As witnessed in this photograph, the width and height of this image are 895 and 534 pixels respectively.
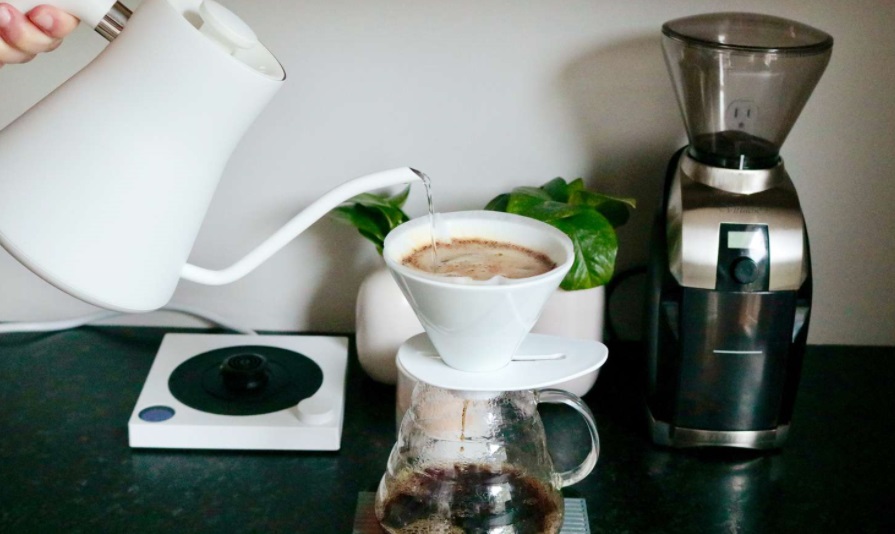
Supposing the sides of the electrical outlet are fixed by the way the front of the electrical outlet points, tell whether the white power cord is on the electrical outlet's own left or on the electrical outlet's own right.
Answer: on the electrical outlet's own right

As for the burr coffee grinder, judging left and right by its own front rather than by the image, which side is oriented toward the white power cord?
right

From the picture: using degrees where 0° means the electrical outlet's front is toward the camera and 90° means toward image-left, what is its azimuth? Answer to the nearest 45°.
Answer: approximately 0°

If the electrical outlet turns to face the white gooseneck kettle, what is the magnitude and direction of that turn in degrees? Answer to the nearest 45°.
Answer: approximately 45° to its right

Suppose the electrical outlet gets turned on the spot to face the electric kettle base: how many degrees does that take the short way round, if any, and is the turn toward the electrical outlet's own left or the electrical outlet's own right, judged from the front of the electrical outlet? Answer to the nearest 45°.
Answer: approximately 45° to the electrical outlet's own right

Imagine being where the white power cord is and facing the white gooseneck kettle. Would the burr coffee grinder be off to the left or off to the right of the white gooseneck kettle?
left
